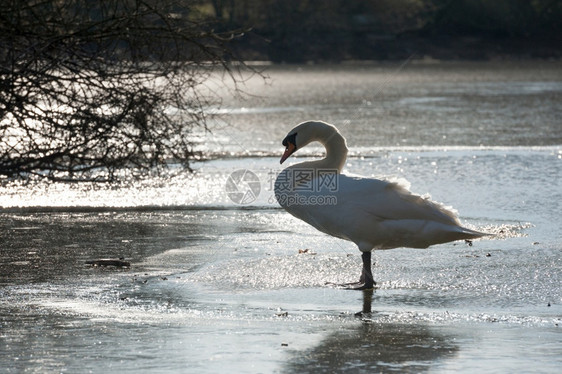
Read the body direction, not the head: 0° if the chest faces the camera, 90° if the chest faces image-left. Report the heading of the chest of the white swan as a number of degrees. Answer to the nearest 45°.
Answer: approximately 90°

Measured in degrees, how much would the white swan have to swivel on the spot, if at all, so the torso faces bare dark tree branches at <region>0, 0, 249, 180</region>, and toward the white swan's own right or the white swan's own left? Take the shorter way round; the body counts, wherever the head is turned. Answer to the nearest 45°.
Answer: approximately 45° to the white swan's own right
